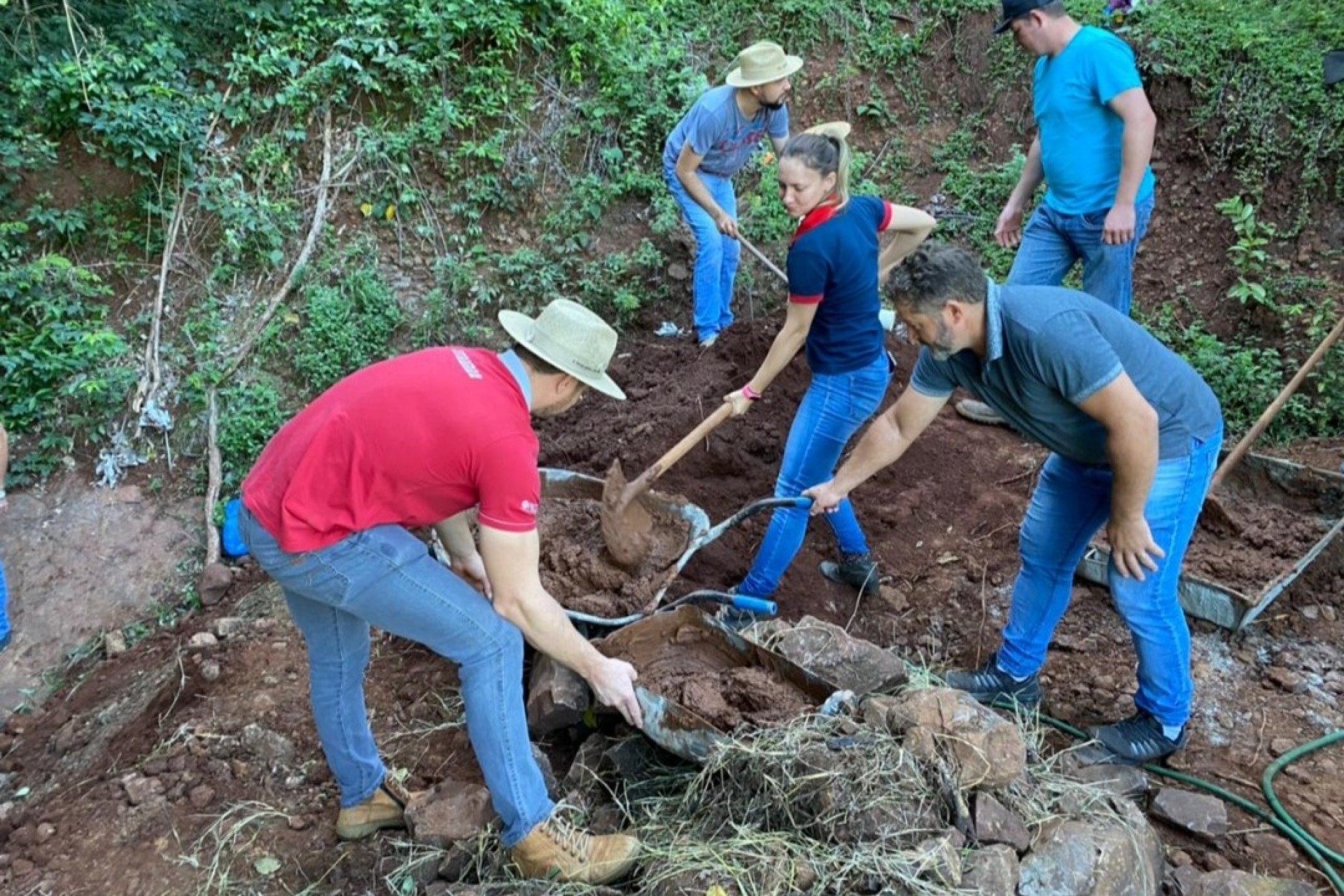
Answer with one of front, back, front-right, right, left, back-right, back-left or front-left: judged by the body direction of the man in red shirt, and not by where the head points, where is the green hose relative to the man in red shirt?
front

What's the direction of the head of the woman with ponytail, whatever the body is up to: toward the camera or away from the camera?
toward the camera

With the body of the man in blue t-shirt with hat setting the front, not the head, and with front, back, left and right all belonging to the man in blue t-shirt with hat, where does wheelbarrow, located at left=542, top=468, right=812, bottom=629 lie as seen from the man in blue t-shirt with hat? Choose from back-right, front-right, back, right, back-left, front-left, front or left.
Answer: front-right

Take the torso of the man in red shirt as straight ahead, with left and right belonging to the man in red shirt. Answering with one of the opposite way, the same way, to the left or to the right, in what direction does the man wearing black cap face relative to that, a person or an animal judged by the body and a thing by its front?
the opposite way

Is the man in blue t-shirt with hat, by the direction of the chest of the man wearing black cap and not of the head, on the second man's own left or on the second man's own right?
on the second man's own right

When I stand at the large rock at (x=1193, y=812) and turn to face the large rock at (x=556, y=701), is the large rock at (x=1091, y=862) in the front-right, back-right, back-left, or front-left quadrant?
front-left

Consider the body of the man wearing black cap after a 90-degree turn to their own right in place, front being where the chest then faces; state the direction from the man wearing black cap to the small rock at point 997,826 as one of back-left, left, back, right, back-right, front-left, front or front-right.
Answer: back-left

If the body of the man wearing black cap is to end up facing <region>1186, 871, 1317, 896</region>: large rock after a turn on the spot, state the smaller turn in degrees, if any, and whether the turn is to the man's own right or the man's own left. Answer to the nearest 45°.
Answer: approximately 45° to the man's own left

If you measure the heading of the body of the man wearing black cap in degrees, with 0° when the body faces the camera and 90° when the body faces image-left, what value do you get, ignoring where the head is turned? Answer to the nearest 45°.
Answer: approximately 45°

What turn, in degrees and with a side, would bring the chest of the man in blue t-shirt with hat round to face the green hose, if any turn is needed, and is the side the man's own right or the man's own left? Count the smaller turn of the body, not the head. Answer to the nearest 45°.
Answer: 0° — they already face it

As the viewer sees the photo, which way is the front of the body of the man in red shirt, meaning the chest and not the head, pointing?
to the viewer's right
